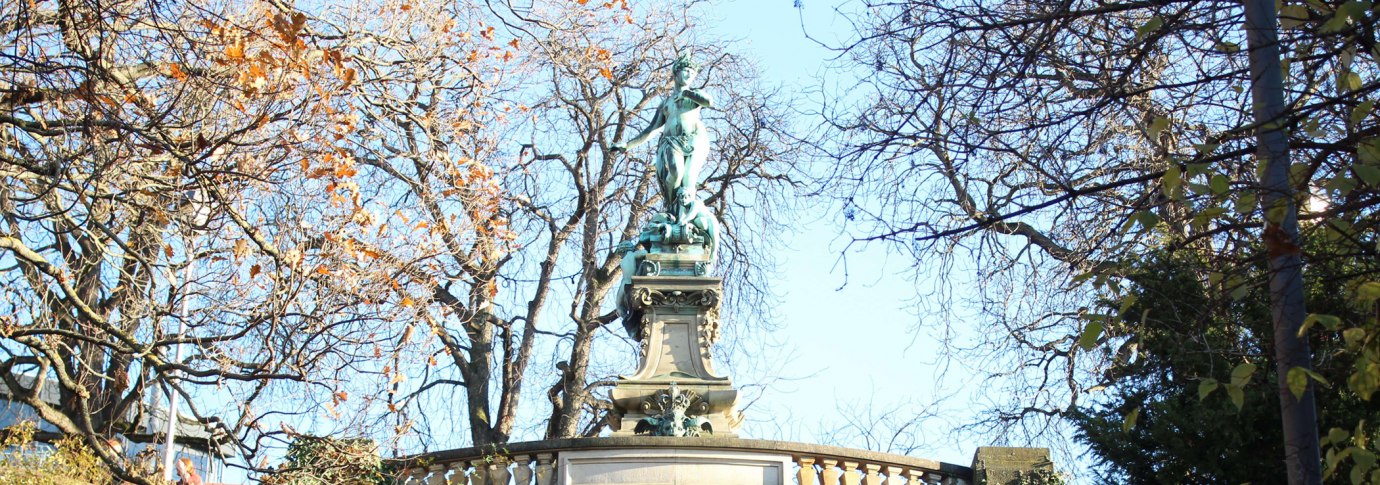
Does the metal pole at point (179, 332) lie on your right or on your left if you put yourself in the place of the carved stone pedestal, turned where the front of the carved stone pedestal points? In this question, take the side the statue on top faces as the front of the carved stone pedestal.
on your right

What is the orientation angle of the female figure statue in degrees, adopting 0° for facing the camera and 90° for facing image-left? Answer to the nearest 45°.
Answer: approximately 0°

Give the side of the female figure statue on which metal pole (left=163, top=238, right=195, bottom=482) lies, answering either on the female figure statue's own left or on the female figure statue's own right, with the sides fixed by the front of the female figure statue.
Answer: on the female figure statue's own right

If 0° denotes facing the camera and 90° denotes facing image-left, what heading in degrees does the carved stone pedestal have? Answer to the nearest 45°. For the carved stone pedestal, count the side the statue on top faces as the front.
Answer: approximately 0°

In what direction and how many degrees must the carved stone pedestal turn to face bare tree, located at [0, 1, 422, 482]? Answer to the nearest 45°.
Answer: approximately 45° to its right
